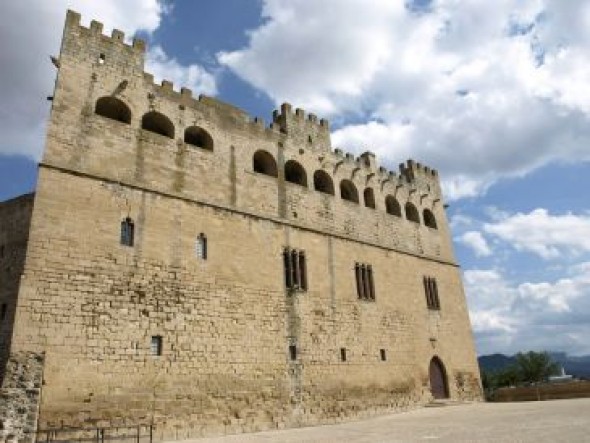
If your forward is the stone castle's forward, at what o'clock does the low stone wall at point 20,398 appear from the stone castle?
The low stone wall is roughly at 3 o'clock from the stone castle.

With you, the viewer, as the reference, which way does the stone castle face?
facing the viewer and to the right of the viewer
